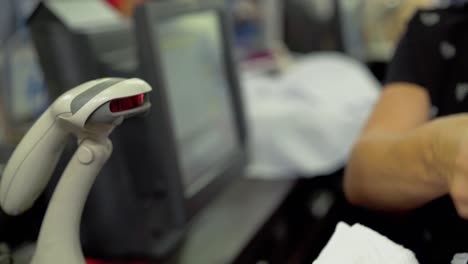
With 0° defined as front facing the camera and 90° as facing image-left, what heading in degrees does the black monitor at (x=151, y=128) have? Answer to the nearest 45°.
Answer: approximately 315°

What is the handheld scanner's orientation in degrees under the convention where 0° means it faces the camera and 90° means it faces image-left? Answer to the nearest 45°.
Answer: approximately 315°
